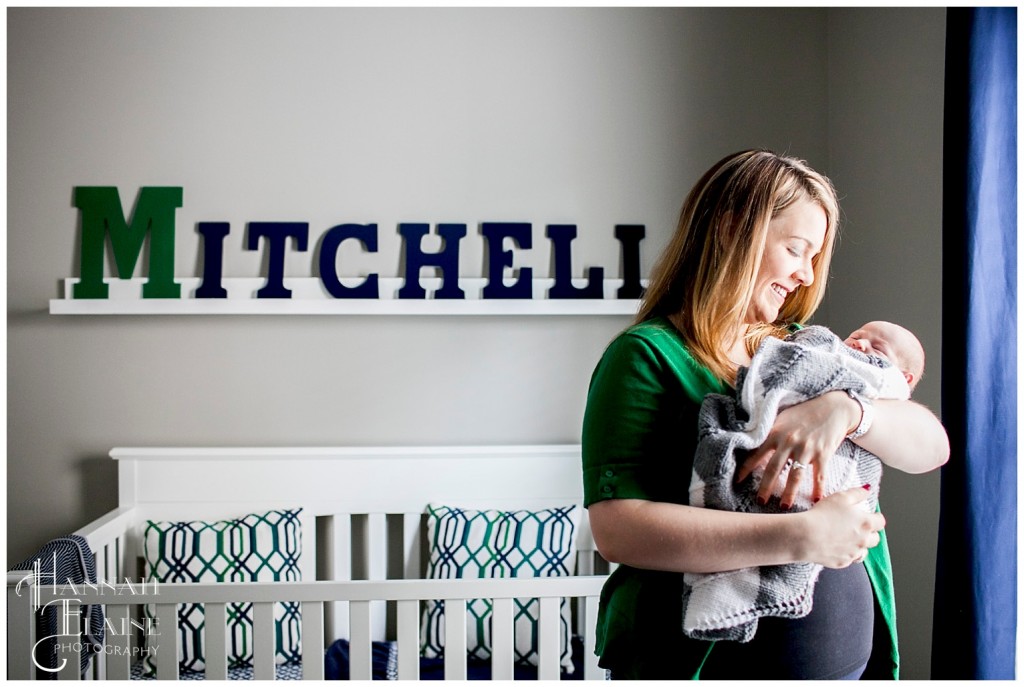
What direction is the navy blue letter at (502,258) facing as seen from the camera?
toward the camera

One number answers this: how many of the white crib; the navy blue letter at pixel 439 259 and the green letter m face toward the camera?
3

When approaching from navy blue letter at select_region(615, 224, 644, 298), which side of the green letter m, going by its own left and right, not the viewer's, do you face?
left

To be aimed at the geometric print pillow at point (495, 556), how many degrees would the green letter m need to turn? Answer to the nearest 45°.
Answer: approximately 45° to its left

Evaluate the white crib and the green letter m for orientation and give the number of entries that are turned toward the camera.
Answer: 2

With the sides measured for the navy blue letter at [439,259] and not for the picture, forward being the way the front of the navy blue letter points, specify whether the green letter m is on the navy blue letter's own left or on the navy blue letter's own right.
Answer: on the navy blue letter's own right

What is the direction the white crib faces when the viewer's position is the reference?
facing the viewer

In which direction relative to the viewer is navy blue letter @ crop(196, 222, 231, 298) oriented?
toward the camera
